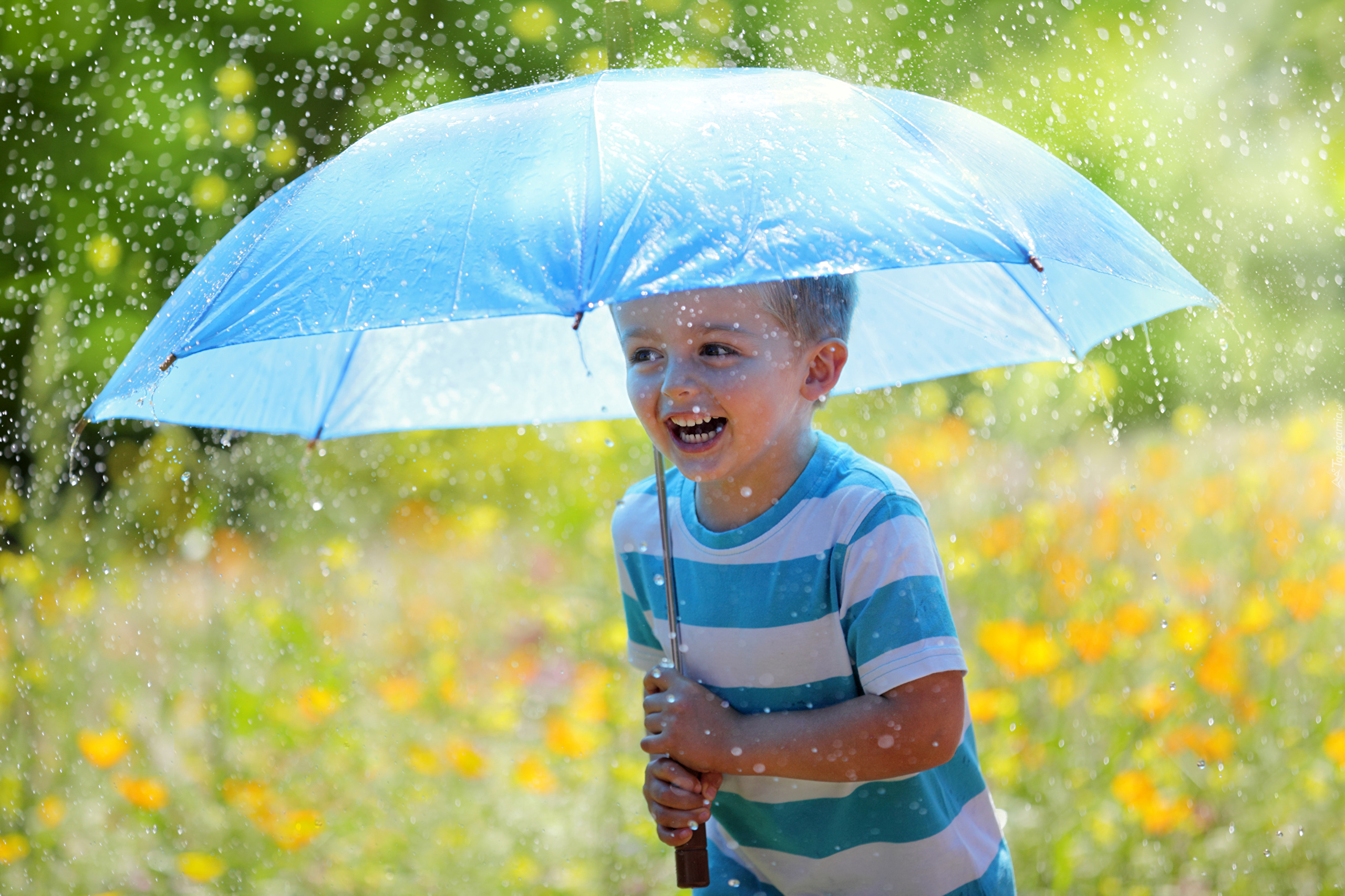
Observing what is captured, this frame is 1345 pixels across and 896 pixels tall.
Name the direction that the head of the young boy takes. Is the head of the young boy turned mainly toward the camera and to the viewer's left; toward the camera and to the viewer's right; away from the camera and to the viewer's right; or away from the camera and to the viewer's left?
toward the camera and to the viewer's left

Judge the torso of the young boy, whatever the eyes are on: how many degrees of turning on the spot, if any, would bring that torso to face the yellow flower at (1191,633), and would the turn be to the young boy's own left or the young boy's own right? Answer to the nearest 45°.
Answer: approximately 180°

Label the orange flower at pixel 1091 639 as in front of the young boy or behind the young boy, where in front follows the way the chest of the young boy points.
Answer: behind

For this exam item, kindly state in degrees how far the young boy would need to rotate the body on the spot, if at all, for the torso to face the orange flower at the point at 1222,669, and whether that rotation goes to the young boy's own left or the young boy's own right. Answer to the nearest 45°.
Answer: approximately 180°

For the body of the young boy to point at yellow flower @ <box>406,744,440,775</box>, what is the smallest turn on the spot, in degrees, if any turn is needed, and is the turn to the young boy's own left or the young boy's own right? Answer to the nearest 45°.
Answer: approximately 90° to the young boy's own right

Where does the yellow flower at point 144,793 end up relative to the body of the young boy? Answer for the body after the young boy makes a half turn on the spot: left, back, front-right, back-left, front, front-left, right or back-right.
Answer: left

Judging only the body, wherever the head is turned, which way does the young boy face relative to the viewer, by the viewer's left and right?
facing the viewer and to the left of the viewer

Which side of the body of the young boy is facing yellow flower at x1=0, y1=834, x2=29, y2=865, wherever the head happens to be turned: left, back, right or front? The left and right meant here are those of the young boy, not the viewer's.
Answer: right
